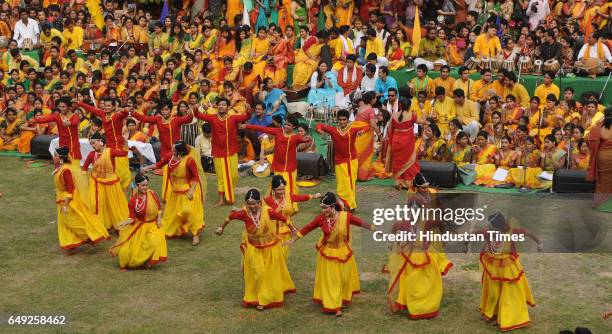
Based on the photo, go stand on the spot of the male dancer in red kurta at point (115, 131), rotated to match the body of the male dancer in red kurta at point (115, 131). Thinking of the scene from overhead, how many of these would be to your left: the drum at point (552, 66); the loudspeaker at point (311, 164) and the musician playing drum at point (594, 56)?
3

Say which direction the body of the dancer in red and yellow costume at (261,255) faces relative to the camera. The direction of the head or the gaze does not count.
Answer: toward the camera

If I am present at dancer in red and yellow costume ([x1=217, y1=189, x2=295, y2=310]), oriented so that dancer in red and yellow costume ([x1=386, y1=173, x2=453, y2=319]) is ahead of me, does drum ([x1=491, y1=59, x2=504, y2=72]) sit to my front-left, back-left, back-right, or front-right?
front-left

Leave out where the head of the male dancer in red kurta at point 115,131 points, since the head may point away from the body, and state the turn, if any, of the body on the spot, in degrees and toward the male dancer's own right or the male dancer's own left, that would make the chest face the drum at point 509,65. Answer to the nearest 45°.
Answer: approximately 90° to the male dancer's own left

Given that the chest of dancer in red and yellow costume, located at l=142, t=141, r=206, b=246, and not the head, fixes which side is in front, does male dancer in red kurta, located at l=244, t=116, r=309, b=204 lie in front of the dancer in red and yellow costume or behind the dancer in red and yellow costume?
behind

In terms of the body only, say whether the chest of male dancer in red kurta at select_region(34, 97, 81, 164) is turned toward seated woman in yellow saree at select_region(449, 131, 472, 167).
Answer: no

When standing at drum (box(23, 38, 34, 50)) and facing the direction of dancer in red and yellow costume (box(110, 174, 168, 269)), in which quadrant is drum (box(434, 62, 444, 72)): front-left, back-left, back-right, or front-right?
front-left

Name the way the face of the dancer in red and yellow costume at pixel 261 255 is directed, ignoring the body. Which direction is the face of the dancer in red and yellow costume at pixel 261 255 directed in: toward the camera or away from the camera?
toward the camera

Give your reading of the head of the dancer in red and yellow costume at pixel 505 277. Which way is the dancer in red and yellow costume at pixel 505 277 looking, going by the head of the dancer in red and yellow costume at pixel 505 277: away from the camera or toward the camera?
away from the camera

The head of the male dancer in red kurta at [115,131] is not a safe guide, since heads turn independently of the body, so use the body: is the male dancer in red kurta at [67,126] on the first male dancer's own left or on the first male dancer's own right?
on the first male dancer's own right

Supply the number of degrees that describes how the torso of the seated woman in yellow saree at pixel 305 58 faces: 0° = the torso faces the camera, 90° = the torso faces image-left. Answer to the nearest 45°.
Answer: approximately 45°

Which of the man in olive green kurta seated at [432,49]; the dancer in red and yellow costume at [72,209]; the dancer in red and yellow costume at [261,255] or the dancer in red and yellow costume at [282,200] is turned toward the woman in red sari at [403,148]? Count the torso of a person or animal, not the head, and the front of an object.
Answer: the man in olive green kurta seated

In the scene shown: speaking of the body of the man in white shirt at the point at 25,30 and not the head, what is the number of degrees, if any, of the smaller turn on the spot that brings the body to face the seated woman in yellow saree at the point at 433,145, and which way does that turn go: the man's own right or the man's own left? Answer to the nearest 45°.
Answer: approximately 45° to the man's own left

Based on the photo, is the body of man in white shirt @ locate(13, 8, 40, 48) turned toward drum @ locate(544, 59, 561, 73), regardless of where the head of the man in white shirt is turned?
no
